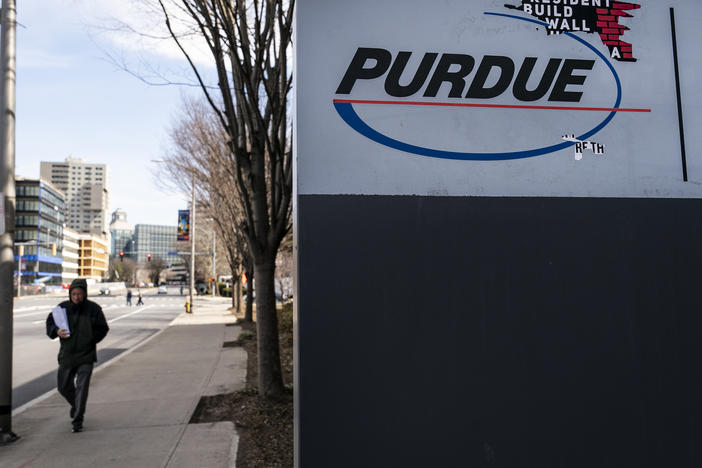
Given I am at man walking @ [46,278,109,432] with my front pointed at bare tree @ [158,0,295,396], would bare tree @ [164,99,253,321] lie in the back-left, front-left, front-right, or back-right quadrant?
front-left

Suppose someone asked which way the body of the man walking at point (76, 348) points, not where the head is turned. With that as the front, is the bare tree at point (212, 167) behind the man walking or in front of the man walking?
behind

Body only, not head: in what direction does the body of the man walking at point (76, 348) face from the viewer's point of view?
toward the camera
